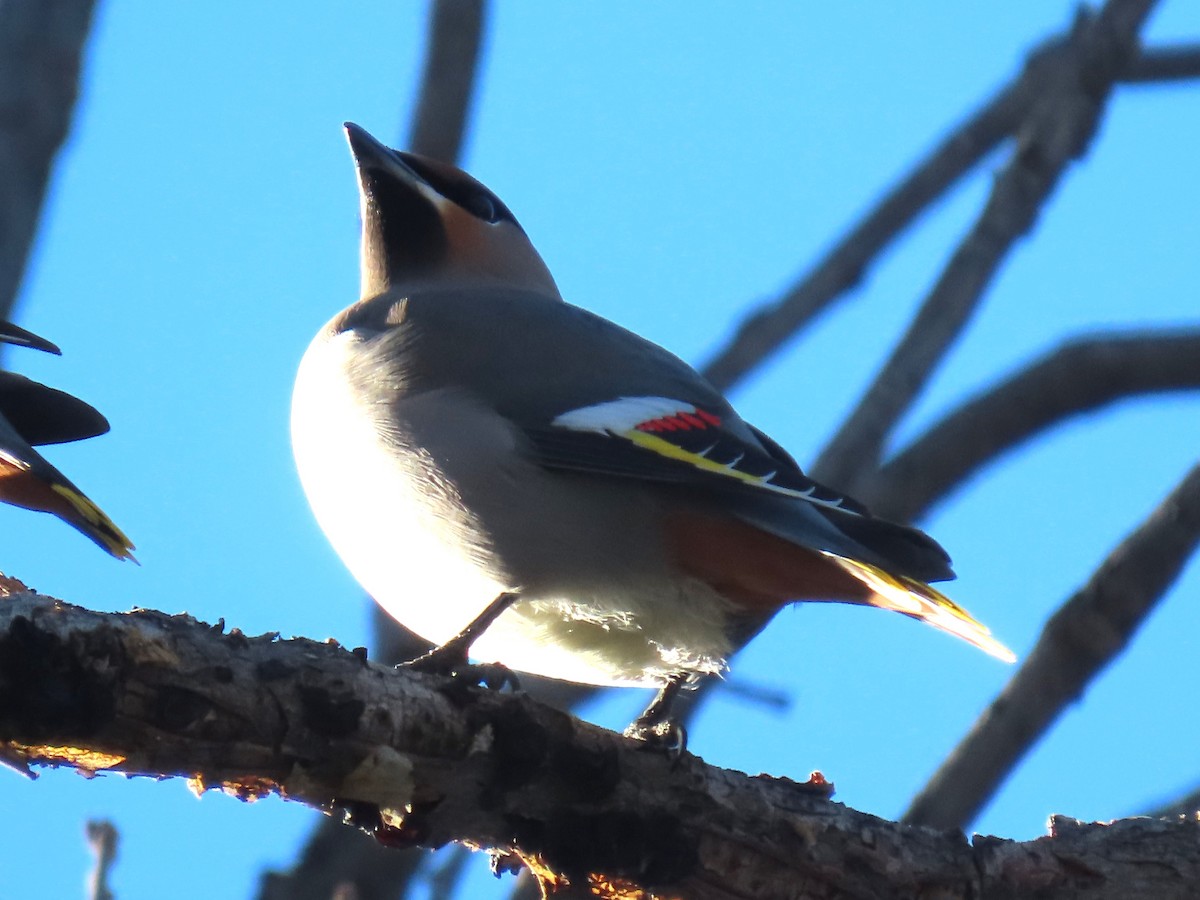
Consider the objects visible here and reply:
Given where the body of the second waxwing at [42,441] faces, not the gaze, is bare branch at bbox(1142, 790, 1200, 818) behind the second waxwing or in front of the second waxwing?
behind

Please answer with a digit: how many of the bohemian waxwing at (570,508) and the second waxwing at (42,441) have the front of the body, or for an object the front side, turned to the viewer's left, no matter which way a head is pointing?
2

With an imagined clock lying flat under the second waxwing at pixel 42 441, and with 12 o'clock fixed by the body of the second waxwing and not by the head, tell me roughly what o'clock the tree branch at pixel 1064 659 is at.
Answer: The tree branch is roughly at 6 o'clock from the second waxwing.

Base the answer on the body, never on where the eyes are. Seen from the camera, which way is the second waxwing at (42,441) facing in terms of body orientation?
to the viewer's left

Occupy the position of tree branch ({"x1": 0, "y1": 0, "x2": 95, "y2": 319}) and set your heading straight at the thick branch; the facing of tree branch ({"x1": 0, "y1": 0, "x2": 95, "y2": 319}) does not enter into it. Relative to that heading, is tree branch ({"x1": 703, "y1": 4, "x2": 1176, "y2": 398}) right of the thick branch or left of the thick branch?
left

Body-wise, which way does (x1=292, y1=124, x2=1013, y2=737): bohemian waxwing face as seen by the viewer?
to the viewer's left
